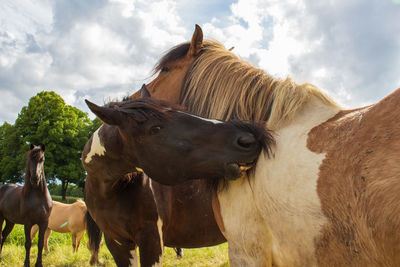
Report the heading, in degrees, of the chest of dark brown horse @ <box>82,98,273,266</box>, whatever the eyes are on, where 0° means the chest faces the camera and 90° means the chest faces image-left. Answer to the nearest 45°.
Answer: approximately 45°

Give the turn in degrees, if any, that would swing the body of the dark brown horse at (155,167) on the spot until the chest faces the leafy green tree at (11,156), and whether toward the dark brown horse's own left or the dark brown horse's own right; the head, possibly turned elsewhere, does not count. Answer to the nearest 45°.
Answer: approximately 90° to the dark brown horse's own right

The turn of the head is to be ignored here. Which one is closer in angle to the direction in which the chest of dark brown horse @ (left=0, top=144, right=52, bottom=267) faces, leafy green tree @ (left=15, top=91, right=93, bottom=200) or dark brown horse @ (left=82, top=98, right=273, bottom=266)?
the dark brown horse
